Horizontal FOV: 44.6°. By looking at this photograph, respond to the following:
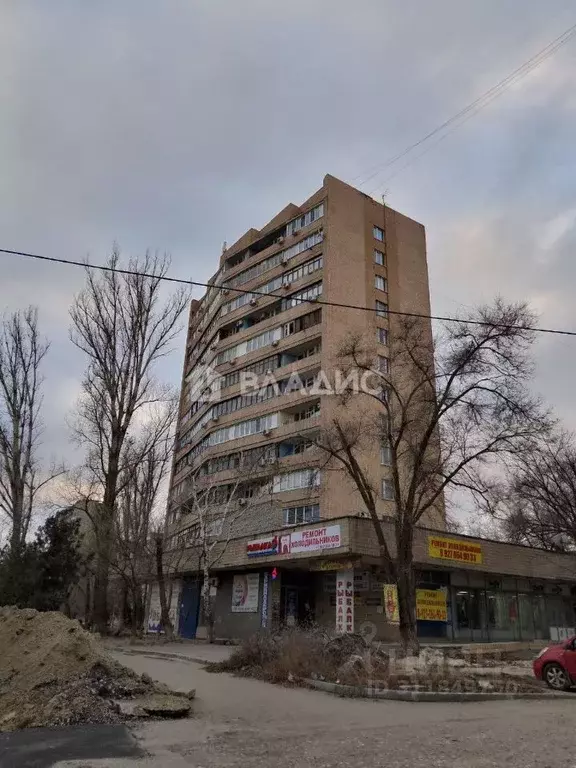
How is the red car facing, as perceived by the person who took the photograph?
facing to the left of the viewer

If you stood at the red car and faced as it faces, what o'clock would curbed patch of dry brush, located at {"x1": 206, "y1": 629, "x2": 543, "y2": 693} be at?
The curbed patch of dry brush is roughly at 11 o'clock from the red car.

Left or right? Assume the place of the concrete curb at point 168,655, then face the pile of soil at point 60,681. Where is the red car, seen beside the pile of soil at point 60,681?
left

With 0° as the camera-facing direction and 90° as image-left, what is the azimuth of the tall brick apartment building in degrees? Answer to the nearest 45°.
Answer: approximately 45°

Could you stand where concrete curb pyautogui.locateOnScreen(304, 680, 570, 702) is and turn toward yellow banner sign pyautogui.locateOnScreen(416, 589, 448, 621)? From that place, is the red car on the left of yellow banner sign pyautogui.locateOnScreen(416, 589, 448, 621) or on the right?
right

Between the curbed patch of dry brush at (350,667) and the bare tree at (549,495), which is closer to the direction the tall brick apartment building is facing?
the curbed patch of dry brush

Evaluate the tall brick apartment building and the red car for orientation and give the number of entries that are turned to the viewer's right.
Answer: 0

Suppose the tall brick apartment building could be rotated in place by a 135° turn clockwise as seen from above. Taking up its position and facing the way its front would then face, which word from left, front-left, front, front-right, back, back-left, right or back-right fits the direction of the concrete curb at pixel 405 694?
back

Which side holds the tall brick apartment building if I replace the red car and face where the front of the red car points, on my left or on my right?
on my right

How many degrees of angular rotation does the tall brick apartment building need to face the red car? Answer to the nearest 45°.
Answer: approximately 45° to its left

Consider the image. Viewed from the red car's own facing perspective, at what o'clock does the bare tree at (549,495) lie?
The bare tree is roughly at 3 o'clock from the red car.
